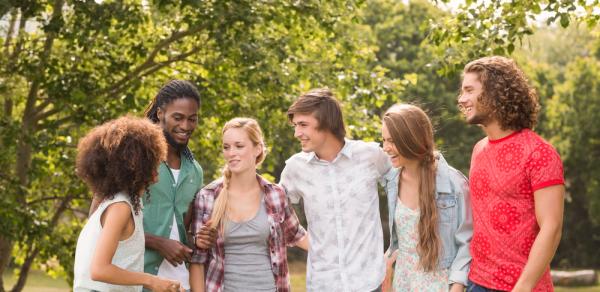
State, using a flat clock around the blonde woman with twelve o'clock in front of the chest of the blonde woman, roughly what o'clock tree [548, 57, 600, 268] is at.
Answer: The tree is roughly at 7 o'clock from the blonde woman.

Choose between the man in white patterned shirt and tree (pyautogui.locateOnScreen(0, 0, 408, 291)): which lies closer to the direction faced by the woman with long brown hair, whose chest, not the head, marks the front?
the man in white patterned shirt

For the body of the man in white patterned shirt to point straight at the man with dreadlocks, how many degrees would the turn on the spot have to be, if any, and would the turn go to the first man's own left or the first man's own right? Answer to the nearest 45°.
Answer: approximately 90° to the first man's own right

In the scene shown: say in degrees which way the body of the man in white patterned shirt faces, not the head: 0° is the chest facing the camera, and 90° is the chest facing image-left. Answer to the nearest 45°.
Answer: approximately 0°

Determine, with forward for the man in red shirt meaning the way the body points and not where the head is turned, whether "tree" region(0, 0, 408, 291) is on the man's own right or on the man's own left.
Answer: on the man's own right

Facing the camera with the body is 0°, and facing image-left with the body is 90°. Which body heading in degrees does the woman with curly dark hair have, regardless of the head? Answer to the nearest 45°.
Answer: approximately 270°

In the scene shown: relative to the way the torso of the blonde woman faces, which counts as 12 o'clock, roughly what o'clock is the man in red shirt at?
The man in red shirt is roughly at 10 o'clock from the blonde woman.

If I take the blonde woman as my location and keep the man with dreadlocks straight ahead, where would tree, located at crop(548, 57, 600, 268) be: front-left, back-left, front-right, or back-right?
back-right

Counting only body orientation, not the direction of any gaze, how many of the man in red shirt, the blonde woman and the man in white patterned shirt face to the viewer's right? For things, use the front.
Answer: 0

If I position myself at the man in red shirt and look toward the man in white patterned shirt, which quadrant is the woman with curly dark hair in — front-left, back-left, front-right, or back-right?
front-left

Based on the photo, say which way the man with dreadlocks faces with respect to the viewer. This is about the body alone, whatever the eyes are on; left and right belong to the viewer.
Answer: facing the viewer and to the right of the viewer
